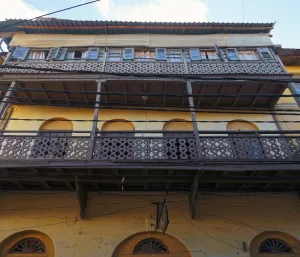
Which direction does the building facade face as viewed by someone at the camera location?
facing the viewer
